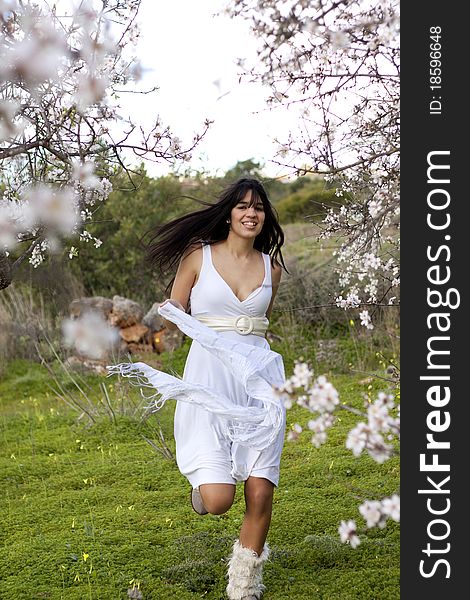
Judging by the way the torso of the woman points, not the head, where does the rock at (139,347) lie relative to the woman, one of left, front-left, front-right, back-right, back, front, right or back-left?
back

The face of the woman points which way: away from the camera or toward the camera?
toward the camera

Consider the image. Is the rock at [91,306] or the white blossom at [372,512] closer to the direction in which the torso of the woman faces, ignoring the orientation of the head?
the white blossom

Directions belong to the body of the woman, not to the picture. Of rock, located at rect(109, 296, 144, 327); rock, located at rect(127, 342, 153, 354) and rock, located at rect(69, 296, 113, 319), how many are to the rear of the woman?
3

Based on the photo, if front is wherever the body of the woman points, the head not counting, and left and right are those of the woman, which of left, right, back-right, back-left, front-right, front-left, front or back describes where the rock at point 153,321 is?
back

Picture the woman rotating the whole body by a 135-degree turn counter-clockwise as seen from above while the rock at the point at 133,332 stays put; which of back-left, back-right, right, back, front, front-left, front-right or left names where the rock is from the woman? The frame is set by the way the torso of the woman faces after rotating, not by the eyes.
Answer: front-left

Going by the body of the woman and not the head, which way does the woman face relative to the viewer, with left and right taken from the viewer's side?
facing the viewer

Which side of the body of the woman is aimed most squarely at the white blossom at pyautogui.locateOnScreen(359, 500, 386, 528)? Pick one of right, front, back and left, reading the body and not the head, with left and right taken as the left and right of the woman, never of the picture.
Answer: front

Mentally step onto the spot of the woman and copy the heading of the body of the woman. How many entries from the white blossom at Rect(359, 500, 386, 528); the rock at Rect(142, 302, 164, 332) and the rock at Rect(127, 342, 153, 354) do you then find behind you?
2

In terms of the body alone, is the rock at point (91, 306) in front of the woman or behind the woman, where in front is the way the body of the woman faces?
behind
